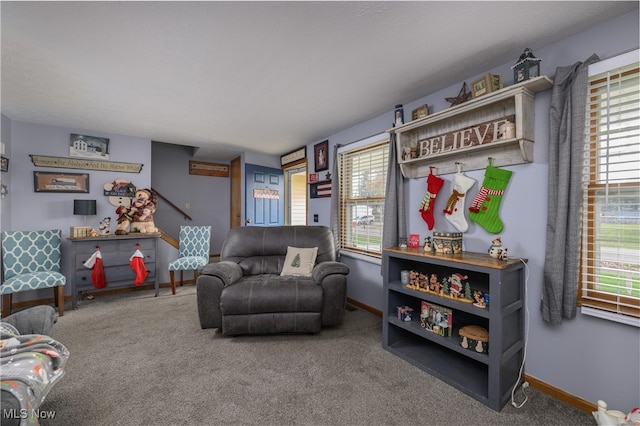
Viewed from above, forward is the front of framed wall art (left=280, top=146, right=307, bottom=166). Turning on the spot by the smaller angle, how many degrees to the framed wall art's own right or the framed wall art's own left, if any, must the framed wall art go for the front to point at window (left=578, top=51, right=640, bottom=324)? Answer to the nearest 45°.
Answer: approximately 90° to the framed wall art's own left

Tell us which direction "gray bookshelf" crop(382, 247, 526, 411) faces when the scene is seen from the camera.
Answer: facing the viewer and to the left of the viewer

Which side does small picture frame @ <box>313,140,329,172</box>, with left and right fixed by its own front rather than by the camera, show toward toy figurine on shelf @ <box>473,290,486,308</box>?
left

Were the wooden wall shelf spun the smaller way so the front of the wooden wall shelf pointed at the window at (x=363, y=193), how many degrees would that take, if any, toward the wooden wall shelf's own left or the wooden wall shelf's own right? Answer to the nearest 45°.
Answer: approximately 90° to the wooden wall shelf's own right

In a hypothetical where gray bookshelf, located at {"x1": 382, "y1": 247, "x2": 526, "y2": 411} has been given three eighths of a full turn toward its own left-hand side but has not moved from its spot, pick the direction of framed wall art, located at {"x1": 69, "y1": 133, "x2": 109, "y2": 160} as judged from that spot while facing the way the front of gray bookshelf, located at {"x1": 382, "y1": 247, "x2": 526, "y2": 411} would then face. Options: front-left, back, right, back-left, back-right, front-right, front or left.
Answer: back

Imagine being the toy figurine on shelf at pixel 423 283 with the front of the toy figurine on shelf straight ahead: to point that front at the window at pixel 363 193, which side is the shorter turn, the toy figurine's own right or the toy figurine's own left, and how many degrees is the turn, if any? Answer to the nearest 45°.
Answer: approximately 90° to the toy figurine's own right

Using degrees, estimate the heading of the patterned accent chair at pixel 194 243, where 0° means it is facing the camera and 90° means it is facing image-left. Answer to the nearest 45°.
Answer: approximately 45°

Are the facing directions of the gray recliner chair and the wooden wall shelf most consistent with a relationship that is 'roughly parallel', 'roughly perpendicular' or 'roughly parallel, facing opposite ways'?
roughly perpendicular

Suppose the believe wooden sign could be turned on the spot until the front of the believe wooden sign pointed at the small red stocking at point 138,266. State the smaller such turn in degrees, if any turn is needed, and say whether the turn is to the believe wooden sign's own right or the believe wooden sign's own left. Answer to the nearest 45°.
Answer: approximately 45° to the believe wooden sign's own right

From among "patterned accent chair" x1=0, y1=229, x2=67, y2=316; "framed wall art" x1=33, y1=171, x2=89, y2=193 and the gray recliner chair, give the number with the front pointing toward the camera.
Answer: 3

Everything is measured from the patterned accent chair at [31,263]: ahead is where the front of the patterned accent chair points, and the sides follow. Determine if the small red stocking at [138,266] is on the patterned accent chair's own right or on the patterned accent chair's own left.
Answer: on the patterned accent chair's own left

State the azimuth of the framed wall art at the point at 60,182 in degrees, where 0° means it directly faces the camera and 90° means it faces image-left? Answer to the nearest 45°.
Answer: approximately 0°
